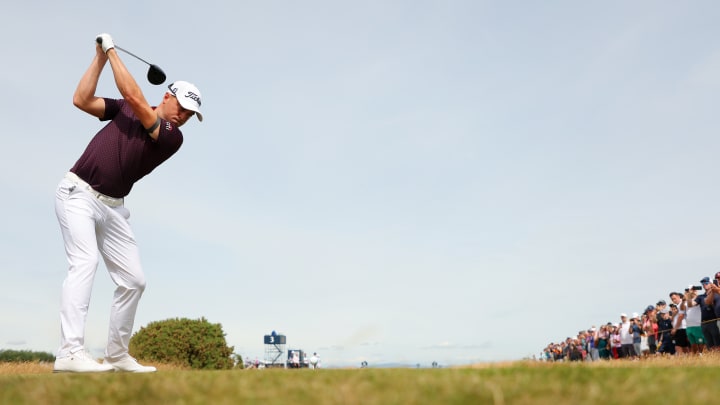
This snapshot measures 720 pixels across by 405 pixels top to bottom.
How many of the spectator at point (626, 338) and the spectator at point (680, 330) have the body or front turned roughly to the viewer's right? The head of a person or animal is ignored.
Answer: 0

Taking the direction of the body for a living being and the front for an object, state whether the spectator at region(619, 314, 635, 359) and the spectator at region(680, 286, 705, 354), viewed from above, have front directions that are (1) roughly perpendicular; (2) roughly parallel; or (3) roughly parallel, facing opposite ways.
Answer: roughly parallel

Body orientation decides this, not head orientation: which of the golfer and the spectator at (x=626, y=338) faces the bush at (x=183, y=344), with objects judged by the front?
the spectator

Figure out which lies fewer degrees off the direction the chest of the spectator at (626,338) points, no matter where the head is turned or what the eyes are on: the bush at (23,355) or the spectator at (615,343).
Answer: the bush

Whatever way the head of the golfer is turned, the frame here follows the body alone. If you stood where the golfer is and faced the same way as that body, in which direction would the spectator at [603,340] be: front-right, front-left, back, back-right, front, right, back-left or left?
left

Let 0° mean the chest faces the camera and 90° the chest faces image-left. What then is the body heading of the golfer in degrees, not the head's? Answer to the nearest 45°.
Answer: approximately 315°

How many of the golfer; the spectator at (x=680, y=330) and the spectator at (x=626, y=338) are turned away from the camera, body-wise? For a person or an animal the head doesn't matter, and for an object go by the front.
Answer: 0

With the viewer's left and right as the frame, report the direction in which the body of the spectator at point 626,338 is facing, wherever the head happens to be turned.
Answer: facing the viewer and to the left of the viewer

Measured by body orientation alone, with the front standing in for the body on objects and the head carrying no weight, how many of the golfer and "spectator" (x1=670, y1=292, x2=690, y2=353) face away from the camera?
0

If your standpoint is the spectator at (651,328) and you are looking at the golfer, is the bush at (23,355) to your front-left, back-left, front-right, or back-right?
back-right
